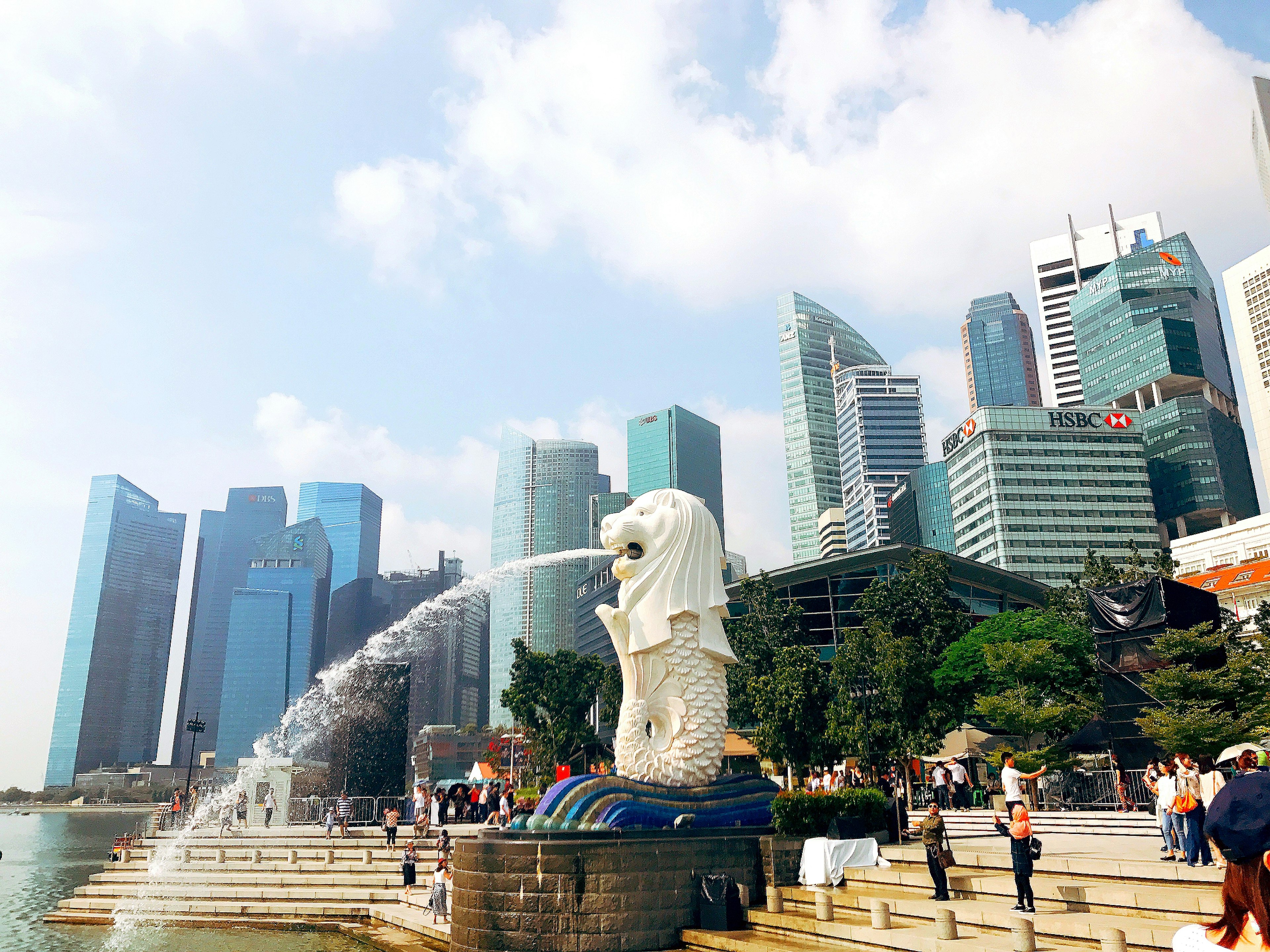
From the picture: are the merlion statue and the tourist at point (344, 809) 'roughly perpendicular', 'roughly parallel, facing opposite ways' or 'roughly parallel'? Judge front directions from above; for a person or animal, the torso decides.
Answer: roughly perpendicular

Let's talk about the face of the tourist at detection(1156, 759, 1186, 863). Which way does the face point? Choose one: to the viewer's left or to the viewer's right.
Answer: to the viewer's left

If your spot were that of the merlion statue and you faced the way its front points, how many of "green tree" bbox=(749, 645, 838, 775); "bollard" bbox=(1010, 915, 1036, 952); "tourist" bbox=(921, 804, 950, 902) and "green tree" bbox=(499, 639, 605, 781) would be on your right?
2

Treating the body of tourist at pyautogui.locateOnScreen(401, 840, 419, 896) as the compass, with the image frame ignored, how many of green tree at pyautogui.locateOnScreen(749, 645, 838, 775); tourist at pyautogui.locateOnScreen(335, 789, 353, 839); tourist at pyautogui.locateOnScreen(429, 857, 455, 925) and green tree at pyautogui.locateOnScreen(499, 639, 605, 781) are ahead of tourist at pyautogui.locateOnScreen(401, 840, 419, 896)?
1

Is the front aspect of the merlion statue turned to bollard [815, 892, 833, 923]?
no

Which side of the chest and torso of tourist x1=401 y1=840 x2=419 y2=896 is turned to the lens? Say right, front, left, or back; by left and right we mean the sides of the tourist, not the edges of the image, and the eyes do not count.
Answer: front

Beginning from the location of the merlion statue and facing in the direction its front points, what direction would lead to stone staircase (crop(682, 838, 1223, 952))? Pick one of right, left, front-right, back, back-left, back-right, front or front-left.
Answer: back-left

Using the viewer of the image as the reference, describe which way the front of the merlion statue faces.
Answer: facing to the left of the viewer

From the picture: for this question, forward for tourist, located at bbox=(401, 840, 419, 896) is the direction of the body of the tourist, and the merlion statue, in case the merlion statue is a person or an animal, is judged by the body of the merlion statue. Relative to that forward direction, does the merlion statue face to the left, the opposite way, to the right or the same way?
to the right

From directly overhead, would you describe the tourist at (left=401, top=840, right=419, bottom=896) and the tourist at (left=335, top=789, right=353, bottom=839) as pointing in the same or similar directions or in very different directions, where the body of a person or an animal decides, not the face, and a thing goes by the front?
same or similar directions

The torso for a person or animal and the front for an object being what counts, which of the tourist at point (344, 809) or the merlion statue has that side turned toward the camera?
the tourist

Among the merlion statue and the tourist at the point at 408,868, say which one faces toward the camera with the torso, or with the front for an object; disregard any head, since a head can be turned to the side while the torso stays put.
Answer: the tourist

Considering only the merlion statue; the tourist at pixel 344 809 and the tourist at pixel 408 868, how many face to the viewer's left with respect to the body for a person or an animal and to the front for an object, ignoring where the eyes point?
1

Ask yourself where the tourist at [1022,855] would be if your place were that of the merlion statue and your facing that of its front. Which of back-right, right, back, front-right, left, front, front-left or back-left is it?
back-left

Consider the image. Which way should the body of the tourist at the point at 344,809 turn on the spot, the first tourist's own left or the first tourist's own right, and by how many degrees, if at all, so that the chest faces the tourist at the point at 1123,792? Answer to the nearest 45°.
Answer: approximately 45° to the first tourist's own left

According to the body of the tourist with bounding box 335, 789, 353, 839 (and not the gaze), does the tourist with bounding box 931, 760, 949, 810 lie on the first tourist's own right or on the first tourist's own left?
on the first tourist's own left
